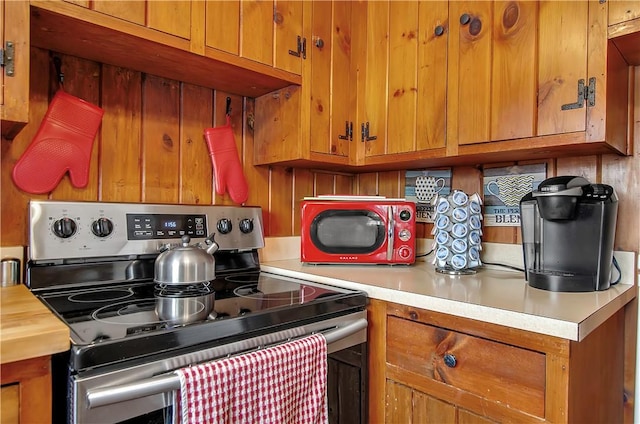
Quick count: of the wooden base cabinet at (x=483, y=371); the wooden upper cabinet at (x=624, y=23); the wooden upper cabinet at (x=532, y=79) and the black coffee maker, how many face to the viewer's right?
0

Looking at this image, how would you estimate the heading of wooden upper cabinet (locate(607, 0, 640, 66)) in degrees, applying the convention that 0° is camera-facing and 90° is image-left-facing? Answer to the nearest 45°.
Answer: approximately 45°

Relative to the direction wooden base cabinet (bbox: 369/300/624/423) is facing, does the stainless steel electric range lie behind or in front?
in front

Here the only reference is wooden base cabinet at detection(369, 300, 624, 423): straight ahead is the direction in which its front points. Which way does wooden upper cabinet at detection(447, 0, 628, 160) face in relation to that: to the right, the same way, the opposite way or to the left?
the same way

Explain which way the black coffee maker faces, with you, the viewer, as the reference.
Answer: facing the viewer and to the left of the viewer
